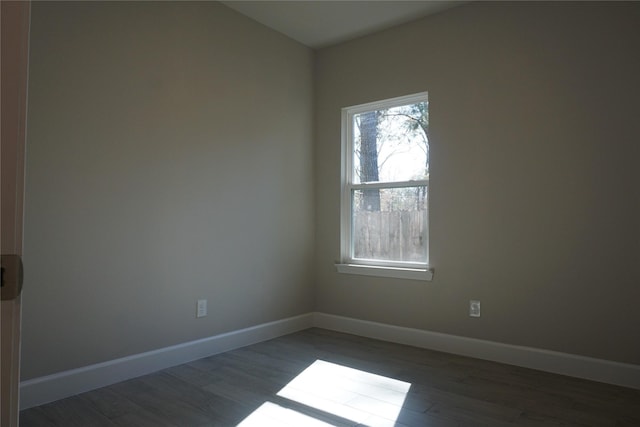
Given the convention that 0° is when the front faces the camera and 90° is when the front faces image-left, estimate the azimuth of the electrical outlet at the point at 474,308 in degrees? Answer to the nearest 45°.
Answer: approximately 0°

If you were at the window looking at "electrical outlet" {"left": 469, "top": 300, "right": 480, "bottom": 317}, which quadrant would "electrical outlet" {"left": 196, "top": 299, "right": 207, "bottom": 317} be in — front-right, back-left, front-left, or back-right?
back-right

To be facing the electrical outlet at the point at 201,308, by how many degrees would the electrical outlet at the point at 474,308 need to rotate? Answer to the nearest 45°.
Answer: approximately 90° to its right
